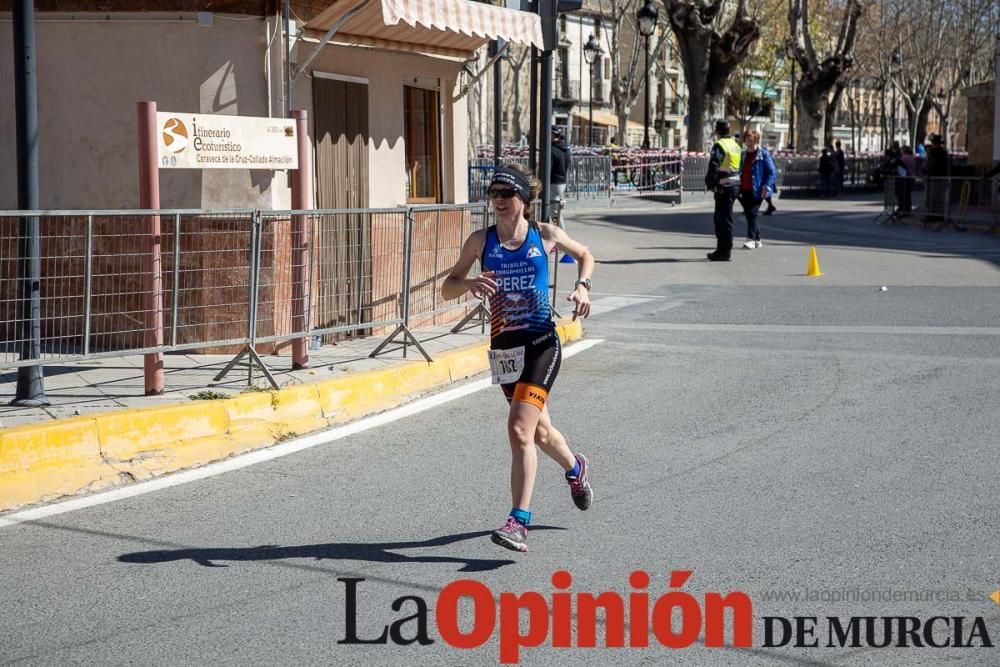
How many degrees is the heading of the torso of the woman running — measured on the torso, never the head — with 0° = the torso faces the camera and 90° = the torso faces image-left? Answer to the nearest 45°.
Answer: approximately 45°

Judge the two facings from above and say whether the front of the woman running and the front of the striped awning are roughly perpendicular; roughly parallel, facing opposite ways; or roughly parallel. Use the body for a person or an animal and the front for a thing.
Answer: roughly perpendicular

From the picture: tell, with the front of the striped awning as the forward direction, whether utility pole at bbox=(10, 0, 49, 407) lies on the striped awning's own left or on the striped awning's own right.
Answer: on the striped awning's own right

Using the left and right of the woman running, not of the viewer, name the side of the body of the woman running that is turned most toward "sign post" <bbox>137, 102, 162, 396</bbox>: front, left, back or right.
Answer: right

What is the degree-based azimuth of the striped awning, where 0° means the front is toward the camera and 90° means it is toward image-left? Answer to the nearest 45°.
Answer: approximately 315°

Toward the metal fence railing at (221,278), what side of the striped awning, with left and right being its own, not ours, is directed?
right

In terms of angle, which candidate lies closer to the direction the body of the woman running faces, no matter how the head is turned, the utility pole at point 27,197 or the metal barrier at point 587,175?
the utility pole
